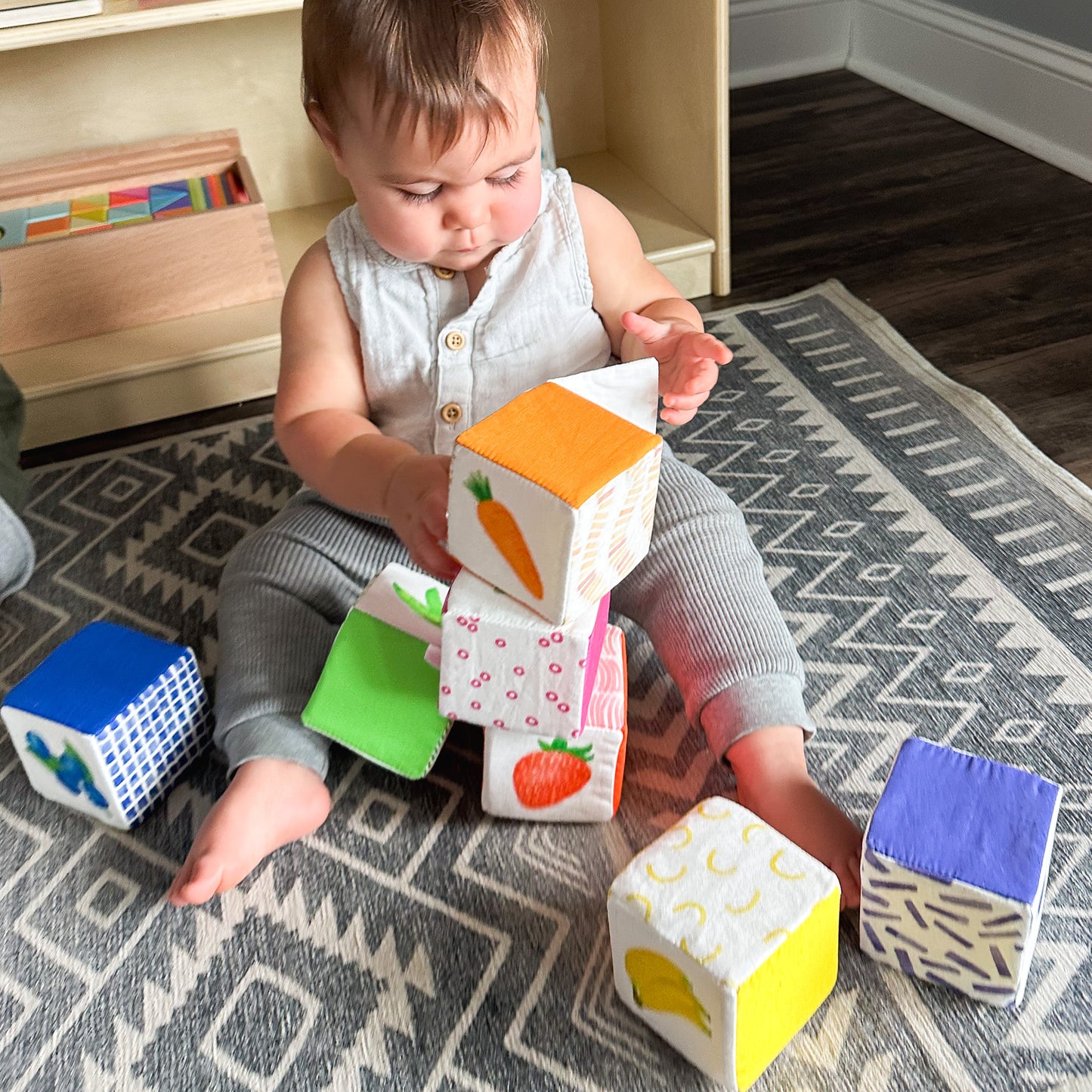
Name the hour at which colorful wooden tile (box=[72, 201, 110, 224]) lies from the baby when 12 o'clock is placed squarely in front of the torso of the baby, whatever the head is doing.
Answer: The colorful wooden tile is roughly at 5 o'clock from the baby.

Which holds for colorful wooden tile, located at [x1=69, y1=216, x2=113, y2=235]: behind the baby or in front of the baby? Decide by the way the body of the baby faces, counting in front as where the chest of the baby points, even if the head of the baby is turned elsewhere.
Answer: behind

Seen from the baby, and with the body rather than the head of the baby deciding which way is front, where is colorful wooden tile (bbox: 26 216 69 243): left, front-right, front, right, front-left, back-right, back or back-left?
back-right

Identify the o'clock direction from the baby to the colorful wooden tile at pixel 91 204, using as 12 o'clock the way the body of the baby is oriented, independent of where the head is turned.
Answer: The colorful wooden tile is roughly at 5 o'clock from the baby.

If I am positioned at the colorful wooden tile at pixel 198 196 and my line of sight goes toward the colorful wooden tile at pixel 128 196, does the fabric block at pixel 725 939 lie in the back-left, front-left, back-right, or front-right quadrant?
back-left

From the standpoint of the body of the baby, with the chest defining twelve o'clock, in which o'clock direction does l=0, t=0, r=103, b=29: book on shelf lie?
The book on shelf is roughly at 5 o'clock from the baby.

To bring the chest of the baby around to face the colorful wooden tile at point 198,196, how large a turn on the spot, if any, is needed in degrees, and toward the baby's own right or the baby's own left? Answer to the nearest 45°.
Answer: approximately 135° to the baby's own right

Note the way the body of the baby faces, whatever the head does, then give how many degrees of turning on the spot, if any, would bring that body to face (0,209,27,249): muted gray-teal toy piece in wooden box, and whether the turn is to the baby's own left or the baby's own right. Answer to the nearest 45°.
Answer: approximately 135° to the baby's own right

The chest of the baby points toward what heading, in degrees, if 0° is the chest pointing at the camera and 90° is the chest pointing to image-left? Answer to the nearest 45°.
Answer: approximately 0°
